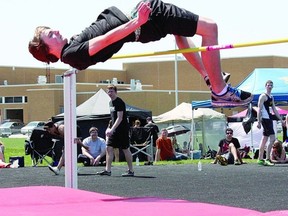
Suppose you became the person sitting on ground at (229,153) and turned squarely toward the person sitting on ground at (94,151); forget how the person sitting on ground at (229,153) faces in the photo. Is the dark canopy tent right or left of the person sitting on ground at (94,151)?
right

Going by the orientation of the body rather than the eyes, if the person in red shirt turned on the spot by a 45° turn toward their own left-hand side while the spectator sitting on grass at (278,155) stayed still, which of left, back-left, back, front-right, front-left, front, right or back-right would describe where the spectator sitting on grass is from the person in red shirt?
front

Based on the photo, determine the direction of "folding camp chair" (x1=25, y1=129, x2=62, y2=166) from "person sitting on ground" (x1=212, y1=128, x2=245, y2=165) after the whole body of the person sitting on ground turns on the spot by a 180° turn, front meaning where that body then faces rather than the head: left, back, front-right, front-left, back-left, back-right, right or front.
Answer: left

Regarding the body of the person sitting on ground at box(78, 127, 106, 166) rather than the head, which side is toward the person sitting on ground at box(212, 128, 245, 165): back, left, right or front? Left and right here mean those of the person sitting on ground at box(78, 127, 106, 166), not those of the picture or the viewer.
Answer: left

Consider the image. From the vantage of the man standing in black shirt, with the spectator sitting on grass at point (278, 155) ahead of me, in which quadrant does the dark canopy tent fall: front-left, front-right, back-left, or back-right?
front-left

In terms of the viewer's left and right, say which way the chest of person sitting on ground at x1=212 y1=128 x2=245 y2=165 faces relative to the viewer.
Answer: facing the viewer

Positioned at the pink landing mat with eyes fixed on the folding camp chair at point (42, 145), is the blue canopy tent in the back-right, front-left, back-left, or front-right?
front-right

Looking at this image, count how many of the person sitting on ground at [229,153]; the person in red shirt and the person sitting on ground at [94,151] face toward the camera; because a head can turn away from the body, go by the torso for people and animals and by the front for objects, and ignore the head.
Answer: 3

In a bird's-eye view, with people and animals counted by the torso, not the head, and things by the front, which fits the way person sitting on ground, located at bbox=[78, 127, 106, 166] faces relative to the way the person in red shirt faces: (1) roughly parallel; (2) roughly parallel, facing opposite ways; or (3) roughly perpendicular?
roughly parallel

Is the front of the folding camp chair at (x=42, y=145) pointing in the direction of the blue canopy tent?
no

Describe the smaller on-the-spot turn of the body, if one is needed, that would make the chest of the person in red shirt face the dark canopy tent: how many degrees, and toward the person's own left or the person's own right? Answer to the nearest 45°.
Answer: approximately 135° to the person's own right

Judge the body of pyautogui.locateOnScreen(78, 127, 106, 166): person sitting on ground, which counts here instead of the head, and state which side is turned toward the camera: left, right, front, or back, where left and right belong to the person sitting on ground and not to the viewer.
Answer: front

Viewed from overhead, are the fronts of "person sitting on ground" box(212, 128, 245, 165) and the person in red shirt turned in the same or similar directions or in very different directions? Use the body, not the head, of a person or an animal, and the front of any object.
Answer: same or similar directions

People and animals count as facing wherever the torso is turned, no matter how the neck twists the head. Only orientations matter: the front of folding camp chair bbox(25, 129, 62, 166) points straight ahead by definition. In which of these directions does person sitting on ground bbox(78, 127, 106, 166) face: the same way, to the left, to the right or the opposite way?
the same way

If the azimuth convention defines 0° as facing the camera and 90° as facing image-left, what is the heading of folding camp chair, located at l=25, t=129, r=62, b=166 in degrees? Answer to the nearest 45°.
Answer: approximately 0°

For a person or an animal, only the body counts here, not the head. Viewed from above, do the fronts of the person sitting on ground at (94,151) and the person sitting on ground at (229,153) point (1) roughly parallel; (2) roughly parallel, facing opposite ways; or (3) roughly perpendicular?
roughly parallel
